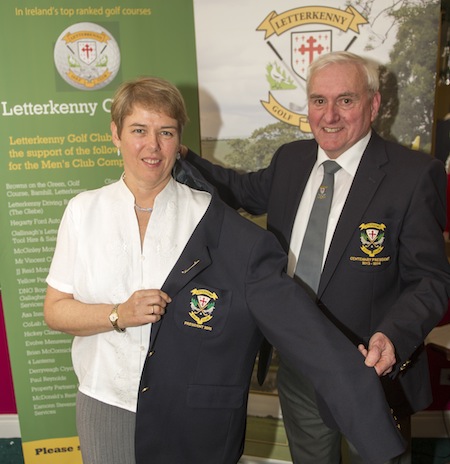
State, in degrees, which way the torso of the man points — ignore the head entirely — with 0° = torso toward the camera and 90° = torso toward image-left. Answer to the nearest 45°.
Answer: approximately 45°

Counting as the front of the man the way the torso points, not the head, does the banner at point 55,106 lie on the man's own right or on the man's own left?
on the man's own right

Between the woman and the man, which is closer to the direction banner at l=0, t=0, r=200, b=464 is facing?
the woman

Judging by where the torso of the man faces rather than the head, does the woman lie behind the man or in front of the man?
in front

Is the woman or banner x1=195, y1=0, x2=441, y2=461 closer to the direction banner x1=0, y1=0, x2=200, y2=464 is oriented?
the woman

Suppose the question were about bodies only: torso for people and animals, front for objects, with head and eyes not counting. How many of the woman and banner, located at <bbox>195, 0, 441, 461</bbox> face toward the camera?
2

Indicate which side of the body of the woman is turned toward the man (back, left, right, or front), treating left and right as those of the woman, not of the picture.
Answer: left

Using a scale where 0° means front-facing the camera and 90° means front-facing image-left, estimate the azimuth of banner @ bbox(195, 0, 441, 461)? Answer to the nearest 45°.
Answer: approximately 0°

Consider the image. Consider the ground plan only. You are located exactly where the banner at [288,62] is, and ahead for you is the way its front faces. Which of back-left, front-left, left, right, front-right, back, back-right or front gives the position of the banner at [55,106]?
right

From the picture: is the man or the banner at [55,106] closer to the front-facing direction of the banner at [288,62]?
the man

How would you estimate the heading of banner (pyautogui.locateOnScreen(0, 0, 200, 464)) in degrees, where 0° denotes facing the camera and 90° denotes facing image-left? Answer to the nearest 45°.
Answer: approximately 0°
